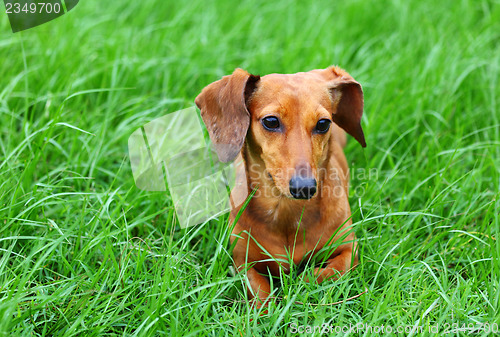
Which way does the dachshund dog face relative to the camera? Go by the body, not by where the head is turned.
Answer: toward the camera
